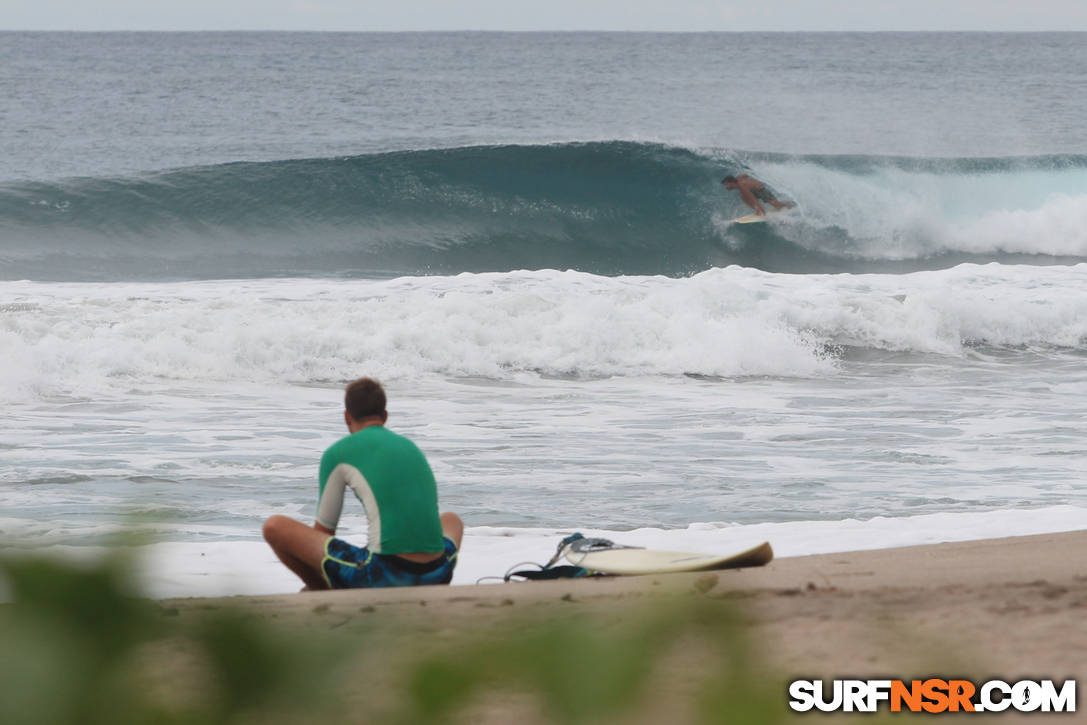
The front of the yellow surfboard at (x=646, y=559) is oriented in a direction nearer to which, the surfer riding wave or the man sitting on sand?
the surfer riding wave

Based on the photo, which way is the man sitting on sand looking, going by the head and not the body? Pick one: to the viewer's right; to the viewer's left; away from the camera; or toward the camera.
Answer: away from the camera

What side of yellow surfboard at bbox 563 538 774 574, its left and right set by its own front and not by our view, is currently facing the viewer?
right

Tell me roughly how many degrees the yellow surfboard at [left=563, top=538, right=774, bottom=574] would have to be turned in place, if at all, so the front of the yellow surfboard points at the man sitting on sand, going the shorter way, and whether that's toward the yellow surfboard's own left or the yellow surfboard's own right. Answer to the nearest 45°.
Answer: approximately 180°

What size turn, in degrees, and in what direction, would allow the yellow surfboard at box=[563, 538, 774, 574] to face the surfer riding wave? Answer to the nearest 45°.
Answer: approximately 90° to its left

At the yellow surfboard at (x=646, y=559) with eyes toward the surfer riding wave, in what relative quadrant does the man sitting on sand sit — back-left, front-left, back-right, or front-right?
back-left
